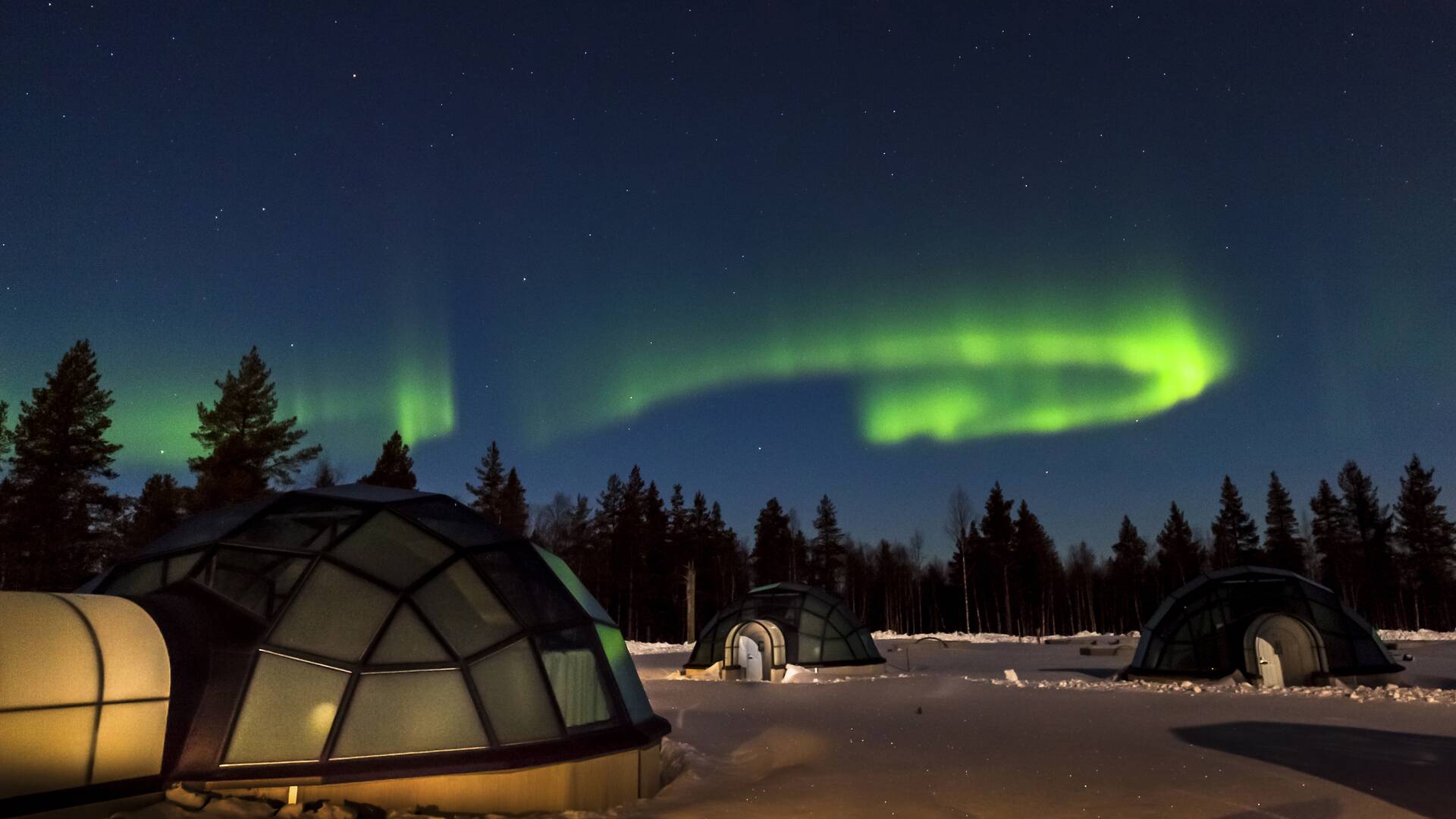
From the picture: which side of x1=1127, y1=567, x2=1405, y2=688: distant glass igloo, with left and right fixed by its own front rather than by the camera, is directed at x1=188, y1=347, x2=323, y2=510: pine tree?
right

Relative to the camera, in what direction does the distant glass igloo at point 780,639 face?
facing the viewer

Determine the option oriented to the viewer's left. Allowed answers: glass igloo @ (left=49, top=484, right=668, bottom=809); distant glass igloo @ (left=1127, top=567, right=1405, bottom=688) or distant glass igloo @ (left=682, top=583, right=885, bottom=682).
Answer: the glass igloo

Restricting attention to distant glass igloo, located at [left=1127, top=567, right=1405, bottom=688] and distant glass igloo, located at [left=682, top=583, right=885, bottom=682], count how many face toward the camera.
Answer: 2

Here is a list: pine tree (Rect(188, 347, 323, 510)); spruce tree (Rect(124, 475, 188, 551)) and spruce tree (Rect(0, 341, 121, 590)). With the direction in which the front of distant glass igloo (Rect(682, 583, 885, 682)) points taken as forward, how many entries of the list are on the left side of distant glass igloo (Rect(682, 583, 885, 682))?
0

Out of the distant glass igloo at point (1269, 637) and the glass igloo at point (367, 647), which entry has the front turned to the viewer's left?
the glass igloo

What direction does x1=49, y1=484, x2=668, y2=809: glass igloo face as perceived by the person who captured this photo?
facing to the left of the viewer

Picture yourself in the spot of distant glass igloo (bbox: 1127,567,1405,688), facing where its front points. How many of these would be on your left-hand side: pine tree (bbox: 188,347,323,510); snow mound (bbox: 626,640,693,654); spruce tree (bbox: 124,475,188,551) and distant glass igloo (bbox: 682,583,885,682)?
0

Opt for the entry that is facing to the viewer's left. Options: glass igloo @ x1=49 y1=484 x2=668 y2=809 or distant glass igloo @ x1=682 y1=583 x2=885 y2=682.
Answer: the glass igloo

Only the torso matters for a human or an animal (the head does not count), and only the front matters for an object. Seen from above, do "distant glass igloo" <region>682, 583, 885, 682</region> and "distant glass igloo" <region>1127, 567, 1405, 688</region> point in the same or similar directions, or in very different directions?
same or similar directions

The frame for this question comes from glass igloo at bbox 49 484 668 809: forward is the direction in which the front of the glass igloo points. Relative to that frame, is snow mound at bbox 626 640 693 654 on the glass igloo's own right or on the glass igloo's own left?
on the glass igloo's own right

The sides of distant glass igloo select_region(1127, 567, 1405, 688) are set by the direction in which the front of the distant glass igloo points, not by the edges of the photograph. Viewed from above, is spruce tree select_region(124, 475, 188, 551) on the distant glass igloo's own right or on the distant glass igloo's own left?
on the distant glass igloo's own right

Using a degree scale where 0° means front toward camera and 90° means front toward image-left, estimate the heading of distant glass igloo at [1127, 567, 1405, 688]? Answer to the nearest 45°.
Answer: approximately 0°

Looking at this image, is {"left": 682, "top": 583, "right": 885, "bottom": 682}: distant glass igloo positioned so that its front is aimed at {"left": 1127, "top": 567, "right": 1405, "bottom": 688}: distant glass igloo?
no

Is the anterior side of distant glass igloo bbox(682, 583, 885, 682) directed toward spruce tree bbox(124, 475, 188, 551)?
no

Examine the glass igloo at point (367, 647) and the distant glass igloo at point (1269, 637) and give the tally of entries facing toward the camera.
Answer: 1
